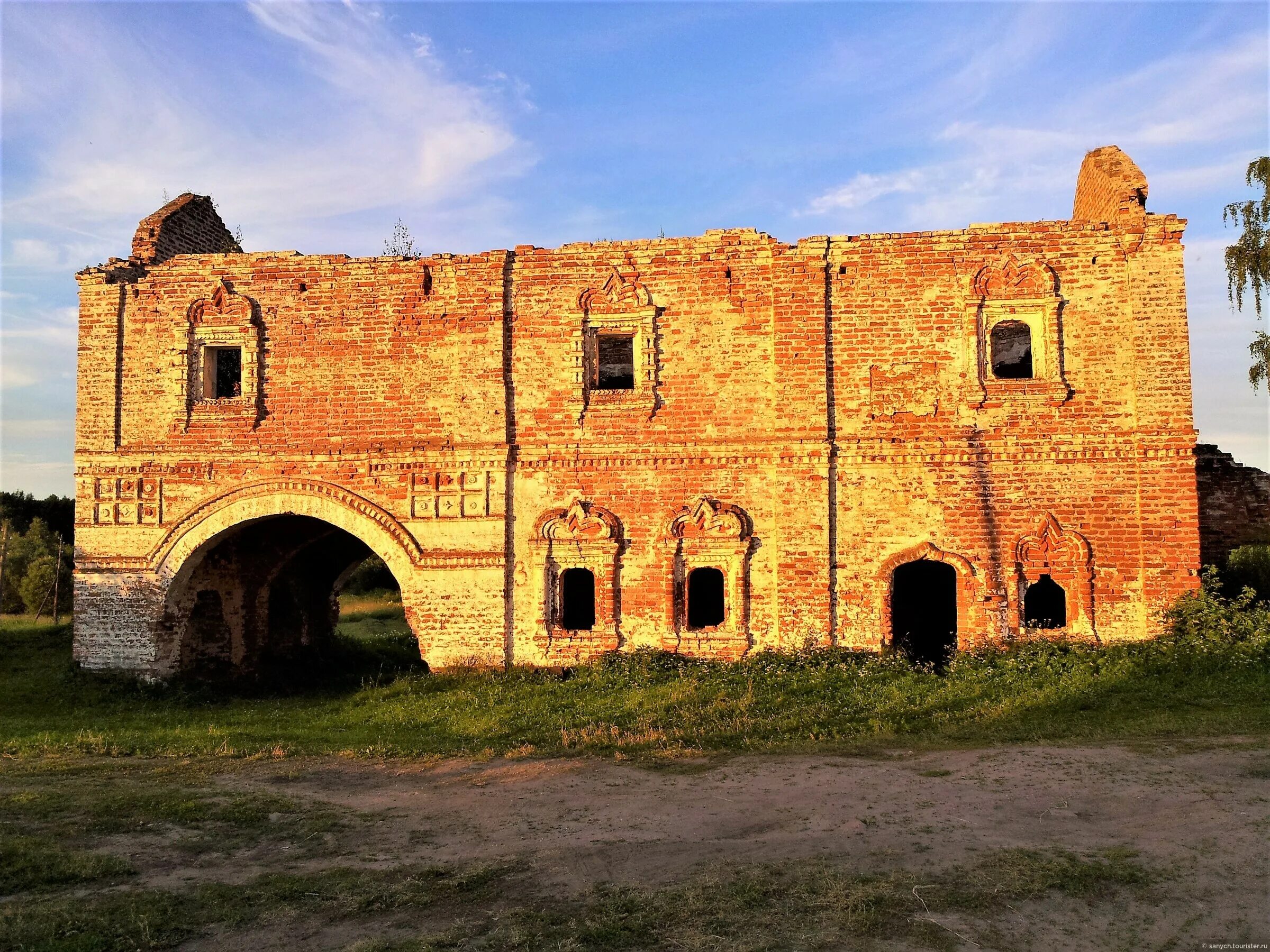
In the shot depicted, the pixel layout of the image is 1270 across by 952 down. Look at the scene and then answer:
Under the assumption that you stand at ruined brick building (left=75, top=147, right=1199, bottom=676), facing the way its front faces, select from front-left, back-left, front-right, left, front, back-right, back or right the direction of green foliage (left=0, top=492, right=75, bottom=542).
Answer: back-right

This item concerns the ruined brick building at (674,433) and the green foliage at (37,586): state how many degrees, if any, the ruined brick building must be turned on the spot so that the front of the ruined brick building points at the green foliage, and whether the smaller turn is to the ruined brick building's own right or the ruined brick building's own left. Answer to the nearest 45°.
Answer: approximately 135° to the ruined brick building's own right

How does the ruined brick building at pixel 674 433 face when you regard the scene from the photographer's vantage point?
facing the viewer

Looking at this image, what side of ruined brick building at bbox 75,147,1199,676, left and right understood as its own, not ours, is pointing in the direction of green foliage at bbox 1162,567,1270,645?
left

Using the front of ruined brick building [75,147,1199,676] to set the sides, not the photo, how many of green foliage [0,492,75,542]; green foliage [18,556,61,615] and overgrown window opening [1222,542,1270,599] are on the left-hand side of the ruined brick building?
1

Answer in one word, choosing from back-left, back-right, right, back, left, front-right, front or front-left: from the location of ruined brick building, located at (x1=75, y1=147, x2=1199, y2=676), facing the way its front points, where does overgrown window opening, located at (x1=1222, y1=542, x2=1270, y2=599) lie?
left

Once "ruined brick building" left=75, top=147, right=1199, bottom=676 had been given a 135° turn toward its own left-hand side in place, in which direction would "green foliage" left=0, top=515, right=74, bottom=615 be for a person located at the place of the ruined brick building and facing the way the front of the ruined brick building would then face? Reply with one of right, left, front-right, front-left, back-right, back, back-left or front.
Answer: left
